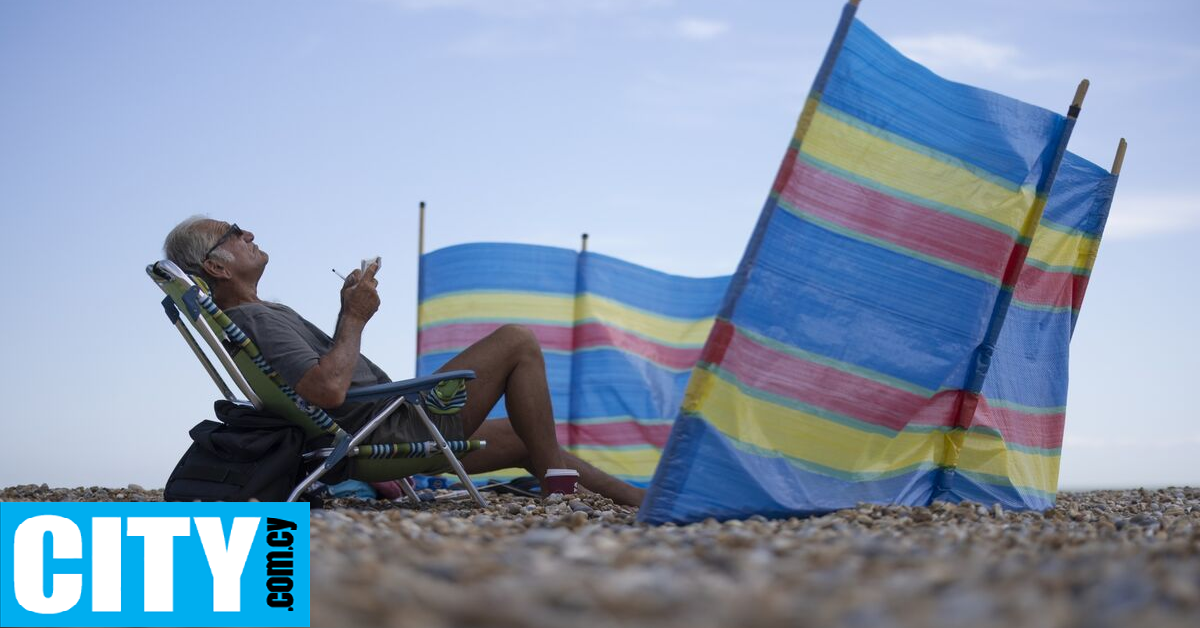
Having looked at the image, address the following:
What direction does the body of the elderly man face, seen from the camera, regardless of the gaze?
to the viewer's right

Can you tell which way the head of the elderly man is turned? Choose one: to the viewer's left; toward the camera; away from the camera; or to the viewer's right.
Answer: to the viewer's right

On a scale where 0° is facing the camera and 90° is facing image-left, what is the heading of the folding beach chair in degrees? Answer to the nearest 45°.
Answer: approximately 270°
